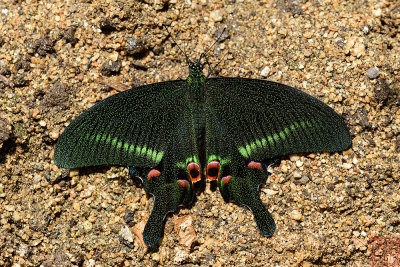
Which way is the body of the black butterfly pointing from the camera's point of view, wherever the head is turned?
away from the camera

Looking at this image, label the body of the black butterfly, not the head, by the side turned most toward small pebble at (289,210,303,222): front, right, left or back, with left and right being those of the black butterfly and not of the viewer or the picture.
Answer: right

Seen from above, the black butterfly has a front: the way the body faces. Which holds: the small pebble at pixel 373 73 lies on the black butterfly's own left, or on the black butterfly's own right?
on the black butterfly's own right

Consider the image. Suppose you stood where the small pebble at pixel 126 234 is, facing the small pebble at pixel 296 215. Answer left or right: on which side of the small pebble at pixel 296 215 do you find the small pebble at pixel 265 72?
left

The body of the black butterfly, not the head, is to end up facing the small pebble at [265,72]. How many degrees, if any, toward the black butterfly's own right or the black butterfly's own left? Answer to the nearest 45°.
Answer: approximately 45° to the black butterfly's own right

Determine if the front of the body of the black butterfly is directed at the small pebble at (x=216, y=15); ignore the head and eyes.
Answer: yes

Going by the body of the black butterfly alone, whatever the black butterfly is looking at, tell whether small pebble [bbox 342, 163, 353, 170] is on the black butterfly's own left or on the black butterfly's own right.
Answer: on the black butterfly's own right
